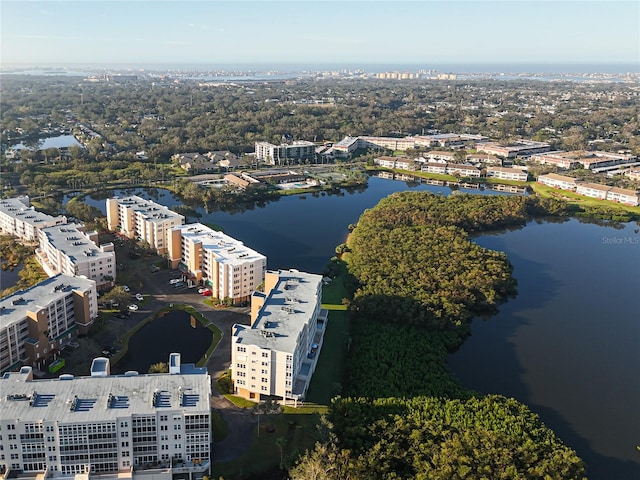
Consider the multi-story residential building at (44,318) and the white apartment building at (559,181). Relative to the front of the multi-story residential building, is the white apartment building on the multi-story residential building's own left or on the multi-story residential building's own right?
on the multi-story residential building's own left

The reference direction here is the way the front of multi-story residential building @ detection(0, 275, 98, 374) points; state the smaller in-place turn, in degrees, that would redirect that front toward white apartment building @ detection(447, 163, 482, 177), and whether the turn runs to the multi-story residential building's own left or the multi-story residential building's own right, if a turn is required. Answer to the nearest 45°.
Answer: approximately 90° to the multi-story residential building's own left

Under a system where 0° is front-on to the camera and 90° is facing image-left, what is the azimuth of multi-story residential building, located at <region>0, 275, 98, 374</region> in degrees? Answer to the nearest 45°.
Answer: approximately 315°

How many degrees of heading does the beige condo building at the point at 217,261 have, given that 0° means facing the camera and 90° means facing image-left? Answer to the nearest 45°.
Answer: approximately 45°

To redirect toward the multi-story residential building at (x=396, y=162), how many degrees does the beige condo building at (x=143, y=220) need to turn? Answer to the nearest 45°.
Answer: approximately 180°

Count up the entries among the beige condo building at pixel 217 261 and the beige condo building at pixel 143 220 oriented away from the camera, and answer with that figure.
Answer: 0

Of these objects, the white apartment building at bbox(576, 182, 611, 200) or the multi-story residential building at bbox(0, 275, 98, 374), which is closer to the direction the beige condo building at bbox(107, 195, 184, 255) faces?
the multi-story residential building
